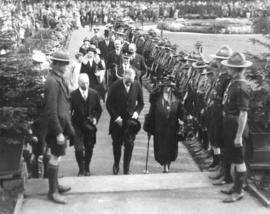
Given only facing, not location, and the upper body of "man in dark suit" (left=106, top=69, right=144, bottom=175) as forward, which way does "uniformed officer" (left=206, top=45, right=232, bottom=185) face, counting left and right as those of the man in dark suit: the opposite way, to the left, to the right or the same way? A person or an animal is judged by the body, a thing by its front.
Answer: to the right

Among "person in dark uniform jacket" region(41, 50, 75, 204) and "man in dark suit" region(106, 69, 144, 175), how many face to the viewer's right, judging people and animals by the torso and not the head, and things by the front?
1

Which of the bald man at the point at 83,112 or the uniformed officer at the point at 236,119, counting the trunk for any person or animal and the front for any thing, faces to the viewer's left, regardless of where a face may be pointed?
the uniformed officer

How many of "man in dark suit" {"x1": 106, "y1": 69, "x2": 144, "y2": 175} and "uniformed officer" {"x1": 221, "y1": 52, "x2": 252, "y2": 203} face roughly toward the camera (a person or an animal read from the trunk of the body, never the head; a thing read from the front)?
1

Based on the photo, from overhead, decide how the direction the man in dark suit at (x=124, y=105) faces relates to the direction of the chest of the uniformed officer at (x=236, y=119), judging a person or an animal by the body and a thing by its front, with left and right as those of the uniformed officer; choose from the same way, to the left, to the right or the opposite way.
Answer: to the left

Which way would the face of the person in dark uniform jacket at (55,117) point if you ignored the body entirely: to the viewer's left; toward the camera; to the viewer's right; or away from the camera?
to the viewer's right

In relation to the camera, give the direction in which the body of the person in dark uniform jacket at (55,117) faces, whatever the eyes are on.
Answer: to the viewer's right

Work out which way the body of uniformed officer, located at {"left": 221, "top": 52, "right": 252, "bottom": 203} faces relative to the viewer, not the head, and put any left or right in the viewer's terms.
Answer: facing to the left of the viewer

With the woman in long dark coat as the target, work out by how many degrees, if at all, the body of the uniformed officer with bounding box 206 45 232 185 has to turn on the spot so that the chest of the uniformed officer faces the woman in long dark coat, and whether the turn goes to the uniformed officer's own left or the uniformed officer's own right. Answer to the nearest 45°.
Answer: approximately 45° to the uniformed officer's own right

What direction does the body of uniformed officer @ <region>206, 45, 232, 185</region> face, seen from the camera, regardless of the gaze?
to the viewer's left
